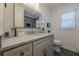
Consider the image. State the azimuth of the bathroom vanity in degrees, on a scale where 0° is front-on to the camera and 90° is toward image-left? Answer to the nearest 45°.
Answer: approximately 315°
